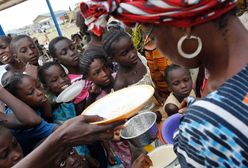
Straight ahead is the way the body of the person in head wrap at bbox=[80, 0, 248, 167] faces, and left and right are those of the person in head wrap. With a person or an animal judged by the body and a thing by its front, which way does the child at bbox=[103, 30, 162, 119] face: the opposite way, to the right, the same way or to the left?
the opposite way

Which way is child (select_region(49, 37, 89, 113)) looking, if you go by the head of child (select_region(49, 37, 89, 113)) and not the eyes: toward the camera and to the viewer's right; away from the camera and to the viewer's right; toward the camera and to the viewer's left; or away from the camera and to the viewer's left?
toward the camera and to the viewer's right

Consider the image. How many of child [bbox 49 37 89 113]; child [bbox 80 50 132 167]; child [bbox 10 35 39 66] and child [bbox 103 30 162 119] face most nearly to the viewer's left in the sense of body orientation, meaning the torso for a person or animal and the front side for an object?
0

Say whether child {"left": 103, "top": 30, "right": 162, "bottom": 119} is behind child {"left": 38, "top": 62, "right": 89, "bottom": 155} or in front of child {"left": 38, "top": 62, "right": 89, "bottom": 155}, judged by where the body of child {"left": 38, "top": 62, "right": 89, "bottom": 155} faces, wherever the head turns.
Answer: in front

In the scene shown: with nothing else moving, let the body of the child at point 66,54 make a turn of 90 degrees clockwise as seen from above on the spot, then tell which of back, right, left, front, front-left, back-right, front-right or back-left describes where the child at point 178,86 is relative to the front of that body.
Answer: left

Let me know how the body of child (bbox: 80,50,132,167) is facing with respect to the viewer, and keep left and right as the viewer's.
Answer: facing the viewer and to the right of the viewer

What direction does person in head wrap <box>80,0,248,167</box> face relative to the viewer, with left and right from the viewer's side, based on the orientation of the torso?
facing away from the viewer and to the left of the viewer

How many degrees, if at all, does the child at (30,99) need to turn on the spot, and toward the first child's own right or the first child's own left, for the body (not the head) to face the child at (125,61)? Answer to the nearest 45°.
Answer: approximately 45° to the first child's own left

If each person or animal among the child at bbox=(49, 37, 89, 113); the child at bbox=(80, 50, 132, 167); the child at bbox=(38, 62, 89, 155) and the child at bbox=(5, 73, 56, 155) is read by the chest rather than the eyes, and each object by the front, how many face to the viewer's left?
0
